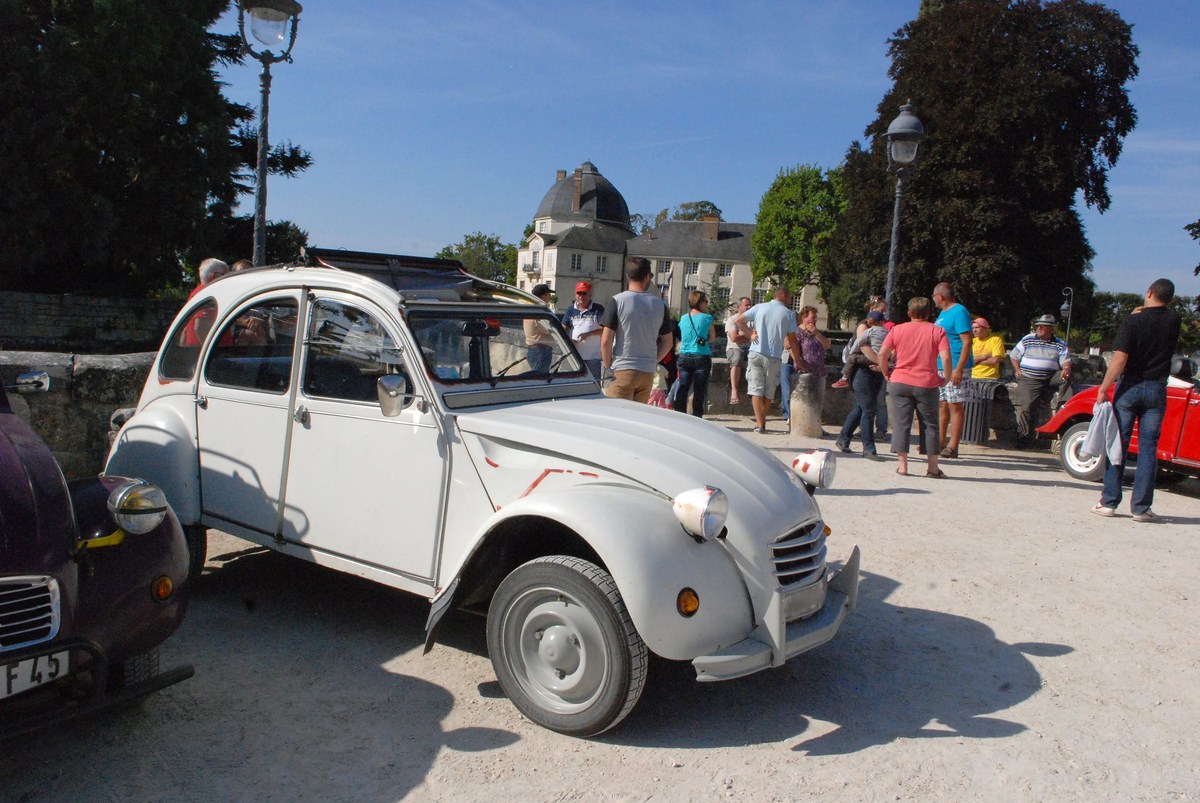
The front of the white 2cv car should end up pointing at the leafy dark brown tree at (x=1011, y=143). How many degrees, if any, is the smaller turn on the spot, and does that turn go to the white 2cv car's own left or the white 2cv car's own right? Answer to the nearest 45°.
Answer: approximately 90° to the white 2cv car's own left

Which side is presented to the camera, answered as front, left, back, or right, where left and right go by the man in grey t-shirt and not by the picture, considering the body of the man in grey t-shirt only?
back

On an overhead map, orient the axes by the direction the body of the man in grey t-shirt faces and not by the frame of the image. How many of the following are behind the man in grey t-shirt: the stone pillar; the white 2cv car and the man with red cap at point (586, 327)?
1

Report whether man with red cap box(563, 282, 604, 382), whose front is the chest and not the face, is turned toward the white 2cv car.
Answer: yes

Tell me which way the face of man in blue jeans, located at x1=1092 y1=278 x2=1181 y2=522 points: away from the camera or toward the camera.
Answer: away from the camera

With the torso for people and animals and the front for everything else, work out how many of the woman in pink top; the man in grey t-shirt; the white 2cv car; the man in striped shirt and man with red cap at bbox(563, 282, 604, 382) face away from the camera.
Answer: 2

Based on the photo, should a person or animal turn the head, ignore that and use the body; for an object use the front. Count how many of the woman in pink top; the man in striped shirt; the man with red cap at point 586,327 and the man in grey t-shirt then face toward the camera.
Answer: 2

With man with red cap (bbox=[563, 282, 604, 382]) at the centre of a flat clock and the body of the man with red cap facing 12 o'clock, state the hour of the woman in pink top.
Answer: The woman in pink top is roughly at 9 o'clock from the man with red cap.

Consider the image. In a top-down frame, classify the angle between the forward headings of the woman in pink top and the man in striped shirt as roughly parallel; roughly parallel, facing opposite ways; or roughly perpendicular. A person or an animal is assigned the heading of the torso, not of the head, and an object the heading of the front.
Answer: roughly parallel, facing opposite ways

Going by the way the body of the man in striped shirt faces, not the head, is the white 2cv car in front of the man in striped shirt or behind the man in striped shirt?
in front

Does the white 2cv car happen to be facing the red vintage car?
no

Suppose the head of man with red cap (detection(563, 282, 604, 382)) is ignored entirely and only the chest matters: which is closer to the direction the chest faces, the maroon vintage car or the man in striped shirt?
the maroon vintage car

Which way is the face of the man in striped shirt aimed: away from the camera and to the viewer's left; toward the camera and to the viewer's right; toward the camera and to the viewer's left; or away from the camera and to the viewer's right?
toward the camera and to the viewer's left

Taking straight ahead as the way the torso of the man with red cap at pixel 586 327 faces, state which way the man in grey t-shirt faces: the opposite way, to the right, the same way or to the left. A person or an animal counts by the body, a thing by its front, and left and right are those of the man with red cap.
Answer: the opposite way

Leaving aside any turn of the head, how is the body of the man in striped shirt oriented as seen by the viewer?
toward the camera

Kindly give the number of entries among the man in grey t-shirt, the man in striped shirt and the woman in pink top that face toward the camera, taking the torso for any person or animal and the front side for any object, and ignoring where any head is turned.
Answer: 1

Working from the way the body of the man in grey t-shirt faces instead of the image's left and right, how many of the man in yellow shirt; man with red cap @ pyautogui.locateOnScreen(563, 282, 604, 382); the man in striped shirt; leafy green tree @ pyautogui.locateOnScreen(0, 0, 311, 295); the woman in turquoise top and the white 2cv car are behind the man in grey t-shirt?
1

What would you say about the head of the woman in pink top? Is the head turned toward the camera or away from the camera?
away from the camera

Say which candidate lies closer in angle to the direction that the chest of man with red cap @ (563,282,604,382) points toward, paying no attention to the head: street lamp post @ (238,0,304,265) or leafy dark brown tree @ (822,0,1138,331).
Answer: the street lamp post

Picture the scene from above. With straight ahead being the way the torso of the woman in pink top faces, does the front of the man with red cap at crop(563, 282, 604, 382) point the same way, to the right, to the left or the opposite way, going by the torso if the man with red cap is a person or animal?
the opposite way

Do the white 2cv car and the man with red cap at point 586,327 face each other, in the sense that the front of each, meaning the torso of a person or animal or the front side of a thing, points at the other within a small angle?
no

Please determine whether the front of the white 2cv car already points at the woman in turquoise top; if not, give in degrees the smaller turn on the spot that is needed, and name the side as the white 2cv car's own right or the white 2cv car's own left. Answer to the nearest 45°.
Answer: approximately 135° to the white 2cv car's own left

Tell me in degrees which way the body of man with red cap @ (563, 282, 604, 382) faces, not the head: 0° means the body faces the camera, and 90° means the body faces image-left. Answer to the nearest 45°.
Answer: approximately 0°
